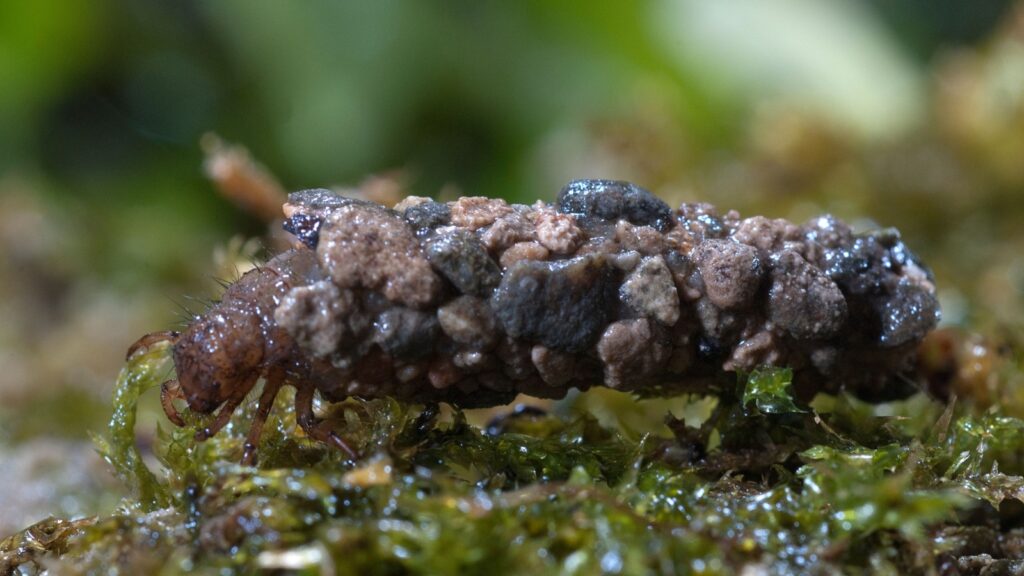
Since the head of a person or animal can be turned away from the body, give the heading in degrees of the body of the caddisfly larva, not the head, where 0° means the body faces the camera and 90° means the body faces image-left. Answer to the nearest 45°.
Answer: approximately 90°
